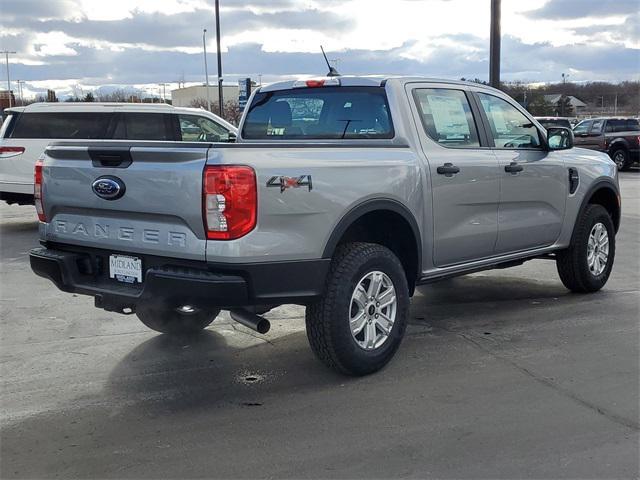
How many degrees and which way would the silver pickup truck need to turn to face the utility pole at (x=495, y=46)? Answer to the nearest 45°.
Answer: approximately 45° to its left

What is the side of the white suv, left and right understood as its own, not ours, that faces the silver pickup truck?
right

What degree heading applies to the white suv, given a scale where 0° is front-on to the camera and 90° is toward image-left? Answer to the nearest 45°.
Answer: approximately 270°

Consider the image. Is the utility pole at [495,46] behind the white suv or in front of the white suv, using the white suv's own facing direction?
in front

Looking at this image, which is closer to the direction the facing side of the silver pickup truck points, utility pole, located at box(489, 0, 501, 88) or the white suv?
the utility pole

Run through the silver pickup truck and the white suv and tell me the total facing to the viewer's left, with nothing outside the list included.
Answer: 0

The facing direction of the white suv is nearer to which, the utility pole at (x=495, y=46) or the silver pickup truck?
the utility pole

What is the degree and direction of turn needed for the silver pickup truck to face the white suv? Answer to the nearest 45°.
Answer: approximately 90° to its left

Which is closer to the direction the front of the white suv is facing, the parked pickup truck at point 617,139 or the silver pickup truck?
the parked pickup truck

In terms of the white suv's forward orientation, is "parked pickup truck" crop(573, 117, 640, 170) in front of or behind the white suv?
in front

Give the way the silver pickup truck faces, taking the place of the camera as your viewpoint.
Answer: facing away from the viewer and to the right of the viewer

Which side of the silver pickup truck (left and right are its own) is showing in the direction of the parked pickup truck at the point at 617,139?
front
